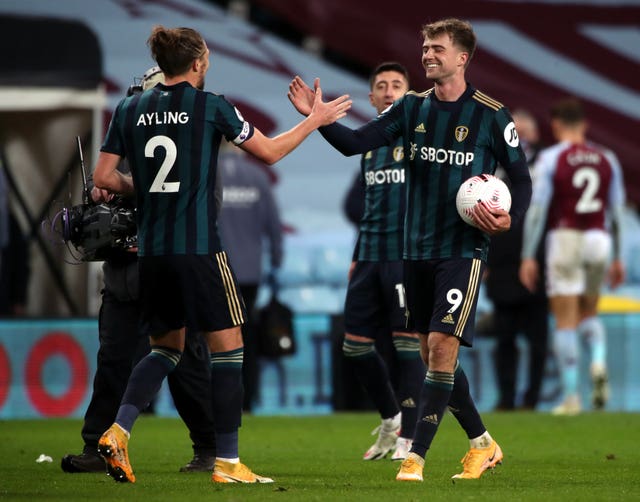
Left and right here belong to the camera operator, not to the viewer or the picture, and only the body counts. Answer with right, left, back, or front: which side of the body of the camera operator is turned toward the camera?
left
